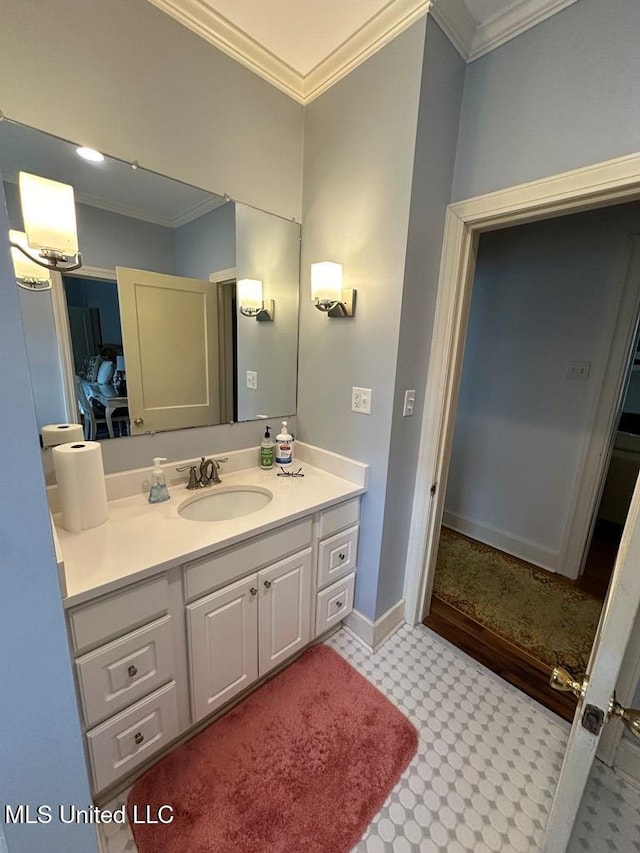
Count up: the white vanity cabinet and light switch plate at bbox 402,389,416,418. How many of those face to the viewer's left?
0

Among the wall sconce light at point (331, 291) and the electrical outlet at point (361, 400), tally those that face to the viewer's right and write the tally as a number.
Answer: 0

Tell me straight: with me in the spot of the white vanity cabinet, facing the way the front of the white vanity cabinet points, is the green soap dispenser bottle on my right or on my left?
on my left

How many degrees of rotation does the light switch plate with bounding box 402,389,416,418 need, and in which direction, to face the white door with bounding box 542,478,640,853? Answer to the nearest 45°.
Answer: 0° — it already faces it

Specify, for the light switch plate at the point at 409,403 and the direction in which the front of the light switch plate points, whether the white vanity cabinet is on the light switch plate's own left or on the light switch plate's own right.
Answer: on the light switch plate's own right

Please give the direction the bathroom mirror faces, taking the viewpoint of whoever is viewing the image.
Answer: facing the viewer and to the right of the viewer

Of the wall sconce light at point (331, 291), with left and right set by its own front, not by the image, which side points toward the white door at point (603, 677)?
left
